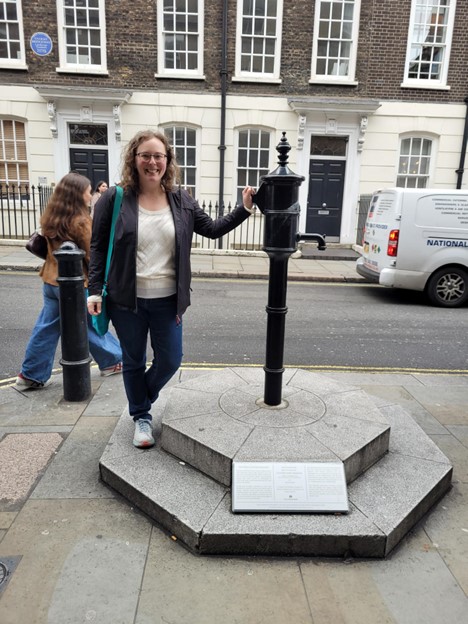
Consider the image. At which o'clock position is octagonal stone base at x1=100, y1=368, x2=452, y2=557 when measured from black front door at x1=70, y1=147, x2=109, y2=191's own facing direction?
The octagonal stone base is roughly at 12 o'clock from the black front door.

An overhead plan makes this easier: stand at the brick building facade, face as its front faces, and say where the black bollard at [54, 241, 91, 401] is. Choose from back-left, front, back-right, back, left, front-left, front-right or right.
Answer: front

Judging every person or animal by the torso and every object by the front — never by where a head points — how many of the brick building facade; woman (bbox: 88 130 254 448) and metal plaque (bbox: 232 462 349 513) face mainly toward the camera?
3

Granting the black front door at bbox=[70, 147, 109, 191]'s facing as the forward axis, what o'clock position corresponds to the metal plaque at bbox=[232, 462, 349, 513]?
The metal plaque is roughly at 12 o'clock from the black front door.

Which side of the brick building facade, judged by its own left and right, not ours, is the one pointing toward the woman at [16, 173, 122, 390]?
front

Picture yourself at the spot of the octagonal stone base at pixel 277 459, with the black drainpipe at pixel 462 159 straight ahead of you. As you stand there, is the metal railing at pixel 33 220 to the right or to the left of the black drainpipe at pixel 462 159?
left

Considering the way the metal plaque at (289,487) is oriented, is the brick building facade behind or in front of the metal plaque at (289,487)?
behind

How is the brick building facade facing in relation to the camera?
toward the camera

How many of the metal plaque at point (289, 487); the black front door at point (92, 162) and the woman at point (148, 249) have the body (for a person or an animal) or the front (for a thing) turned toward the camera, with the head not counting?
3

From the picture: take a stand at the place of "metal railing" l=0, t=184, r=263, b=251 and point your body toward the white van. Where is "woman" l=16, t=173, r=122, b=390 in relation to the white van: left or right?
right

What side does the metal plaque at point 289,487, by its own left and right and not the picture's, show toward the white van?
back

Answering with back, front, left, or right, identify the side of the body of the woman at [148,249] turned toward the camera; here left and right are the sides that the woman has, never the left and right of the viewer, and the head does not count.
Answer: front

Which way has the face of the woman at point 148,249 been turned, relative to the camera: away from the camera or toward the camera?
toward the camera
